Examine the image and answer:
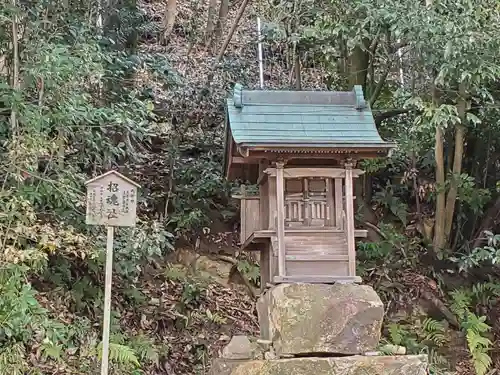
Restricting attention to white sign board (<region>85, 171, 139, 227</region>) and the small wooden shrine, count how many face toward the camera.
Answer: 2

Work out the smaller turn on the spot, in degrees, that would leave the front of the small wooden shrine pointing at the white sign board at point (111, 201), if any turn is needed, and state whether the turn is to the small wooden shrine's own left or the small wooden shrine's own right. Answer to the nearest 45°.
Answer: approximately 45° to the small wooden shrine's own right

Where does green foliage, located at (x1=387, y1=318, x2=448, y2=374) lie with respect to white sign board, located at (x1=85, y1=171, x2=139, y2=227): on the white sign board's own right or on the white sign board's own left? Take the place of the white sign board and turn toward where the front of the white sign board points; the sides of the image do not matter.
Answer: on the white sign board's own left

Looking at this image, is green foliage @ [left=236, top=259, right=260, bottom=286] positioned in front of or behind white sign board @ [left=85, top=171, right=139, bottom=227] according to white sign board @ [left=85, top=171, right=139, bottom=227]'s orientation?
behind

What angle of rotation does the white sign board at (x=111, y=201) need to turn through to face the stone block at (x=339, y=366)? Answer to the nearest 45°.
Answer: approximately 90° to its left

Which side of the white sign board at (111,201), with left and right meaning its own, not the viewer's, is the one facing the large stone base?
left

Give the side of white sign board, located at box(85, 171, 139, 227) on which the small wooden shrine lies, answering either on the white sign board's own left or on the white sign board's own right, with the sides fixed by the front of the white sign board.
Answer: on the white sign board's own left

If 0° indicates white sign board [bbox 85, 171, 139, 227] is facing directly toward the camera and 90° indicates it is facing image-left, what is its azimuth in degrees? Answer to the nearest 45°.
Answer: approximately 0°

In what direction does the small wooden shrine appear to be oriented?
toward the camera

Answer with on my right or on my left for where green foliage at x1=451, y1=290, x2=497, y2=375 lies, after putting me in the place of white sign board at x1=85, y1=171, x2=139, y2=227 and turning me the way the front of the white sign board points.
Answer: on my left

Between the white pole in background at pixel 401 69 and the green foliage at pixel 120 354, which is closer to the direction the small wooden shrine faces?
the green foliage
